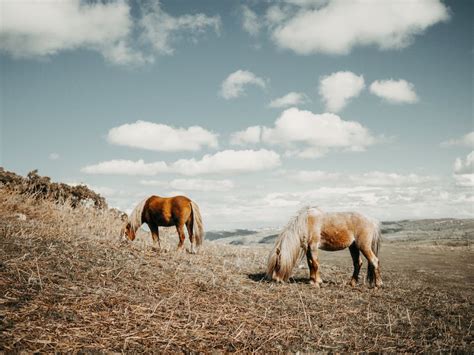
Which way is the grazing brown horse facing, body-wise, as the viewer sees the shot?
to the viewer's left

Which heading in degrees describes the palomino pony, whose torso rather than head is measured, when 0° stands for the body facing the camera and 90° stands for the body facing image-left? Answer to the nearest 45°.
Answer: approximately 90°

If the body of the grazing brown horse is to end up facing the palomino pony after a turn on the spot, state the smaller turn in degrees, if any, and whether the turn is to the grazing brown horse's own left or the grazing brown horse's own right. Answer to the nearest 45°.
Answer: approximately 135° to the grazing brown horse's own left

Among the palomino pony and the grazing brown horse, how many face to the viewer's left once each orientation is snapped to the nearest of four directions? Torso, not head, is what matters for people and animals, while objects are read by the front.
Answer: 2
